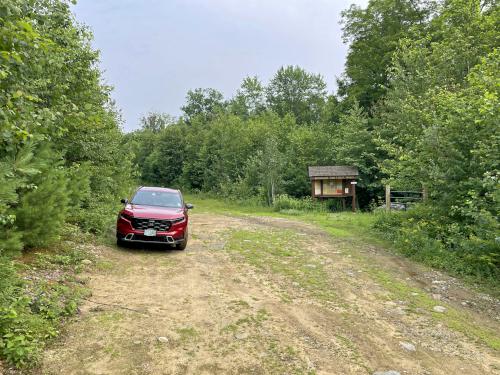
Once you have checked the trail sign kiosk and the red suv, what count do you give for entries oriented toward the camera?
2

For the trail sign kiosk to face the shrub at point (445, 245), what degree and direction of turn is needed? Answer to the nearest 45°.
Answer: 0° — it already faces it

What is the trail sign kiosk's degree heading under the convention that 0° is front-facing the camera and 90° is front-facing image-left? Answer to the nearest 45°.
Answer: approximately 0°

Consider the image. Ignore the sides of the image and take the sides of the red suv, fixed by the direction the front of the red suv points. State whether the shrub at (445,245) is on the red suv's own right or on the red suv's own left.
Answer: on the red suv's own left

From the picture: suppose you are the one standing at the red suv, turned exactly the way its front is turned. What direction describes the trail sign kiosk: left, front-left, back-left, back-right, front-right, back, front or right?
back-left

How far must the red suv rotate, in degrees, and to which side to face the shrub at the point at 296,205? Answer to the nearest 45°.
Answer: approximately 135° to its left

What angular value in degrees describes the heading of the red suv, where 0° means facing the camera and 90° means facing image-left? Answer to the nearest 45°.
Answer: approximately 0°
